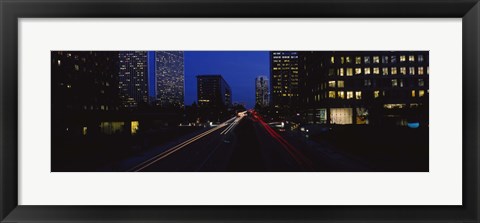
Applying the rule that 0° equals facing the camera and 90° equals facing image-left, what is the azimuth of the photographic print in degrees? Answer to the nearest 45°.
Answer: approximately 0°
